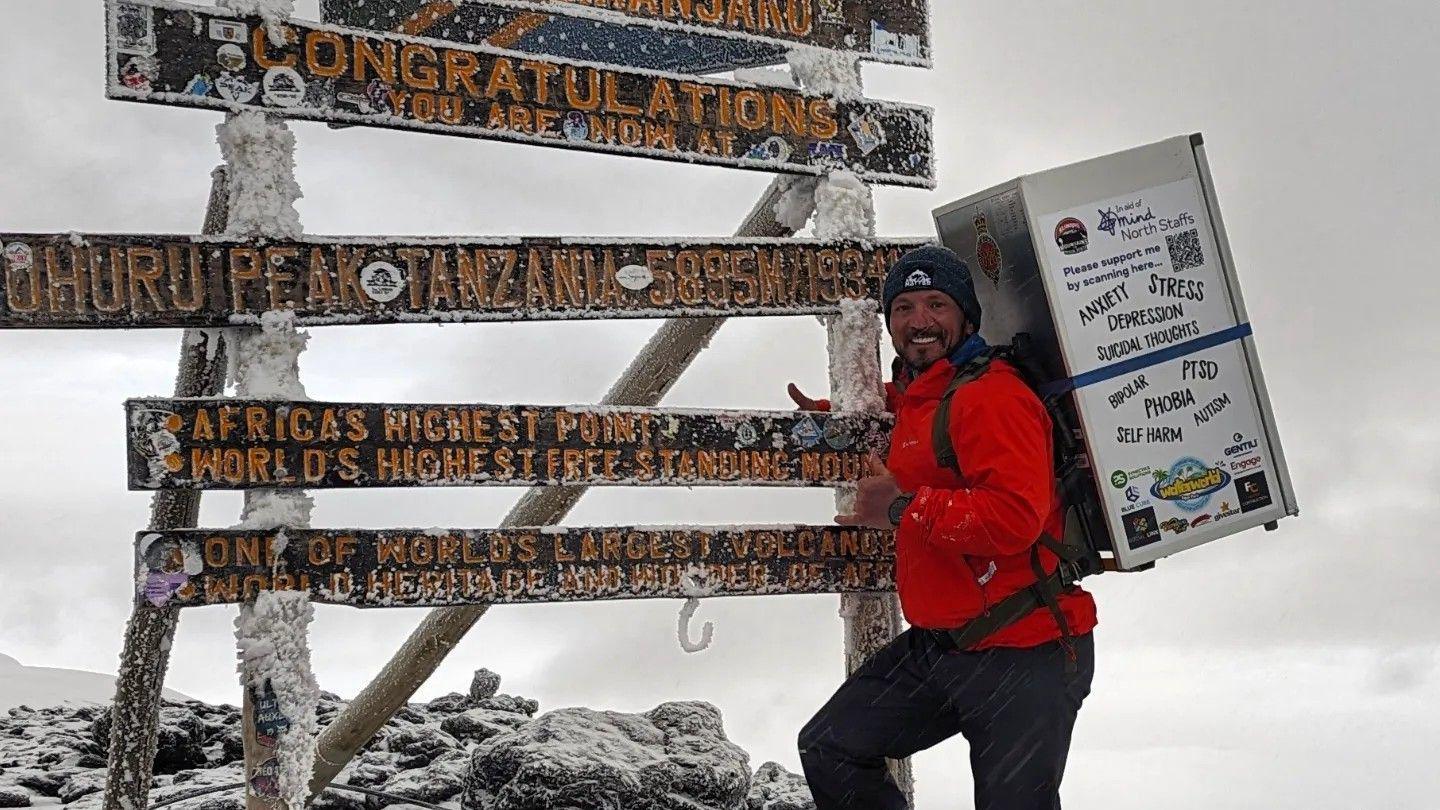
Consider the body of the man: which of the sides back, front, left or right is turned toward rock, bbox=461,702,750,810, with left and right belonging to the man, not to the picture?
right

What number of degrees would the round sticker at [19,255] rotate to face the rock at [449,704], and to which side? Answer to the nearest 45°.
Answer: approximately 135° to its left

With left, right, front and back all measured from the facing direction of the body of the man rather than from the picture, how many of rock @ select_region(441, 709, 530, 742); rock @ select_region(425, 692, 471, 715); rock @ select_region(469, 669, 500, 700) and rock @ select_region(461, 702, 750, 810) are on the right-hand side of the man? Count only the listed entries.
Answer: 4

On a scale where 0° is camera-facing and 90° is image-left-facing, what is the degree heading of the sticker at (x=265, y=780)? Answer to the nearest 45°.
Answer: approximately 0°

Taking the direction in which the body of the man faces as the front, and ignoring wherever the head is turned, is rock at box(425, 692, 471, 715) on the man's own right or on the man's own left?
on the man's own right

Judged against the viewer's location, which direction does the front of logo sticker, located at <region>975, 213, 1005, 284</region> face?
facing the viewer and to the left of the viewer

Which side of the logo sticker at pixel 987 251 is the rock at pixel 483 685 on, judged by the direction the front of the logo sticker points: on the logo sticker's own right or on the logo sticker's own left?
on the logo sticker's own right

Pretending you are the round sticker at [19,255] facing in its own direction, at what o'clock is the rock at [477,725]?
The rock is roughly at 7 o'clock from the round sticker.

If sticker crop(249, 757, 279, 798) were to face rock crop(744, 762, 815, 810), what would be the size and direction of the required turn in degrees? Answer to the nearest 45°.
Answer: approximately 135° to its left

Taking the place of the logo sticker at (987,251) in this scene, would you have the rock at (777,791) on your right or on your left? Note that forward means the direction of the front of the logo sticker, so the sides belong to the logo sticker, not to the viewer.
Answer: on your right

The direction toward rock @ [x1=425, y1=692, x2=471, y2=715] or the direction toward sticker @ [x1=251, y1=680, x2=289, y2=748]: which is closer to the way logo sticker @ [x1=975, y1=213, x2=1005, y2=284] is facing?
the sticker

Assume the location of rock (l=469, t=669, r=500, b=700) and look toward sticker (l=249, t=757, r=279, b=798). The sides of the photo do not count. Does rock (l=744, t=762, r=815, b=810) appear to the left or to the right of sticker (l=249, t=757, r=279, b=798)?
left

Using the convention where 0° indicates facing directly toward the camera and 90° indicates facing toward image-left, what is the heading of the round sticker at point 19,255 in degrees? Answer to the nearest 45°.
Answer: approximately 0°
